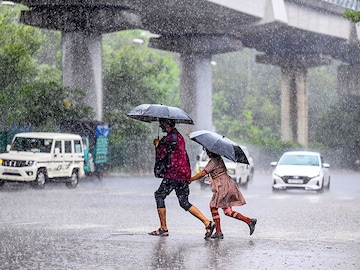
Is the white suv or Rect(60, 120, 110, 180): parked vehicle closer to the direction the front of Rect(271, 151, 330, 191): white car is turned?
the white suv

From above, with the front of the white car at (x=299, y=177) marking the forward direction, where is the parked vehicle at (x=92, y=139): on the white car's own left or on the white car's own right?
on the white car's own right

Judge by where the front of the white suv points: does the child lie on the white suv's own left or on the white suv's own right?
on the white suv's own left

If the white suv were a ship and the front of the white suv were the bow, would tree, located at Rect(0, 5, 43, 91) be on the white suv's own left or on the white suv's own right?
on the white suv's own right

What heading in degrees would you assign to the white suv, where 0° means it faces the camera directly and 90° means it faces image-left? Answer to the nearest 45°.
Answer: approximately 45°

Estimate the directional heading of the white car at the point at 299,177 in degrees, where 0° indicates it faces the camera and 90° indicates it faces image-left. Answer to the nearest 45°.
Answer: approximately 0°

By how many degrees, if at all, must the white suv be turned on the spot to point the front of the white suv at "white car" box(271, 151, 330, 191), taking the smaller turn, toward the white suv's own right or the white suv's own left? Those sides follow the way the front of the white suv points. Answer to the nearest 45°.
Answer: approximately 135° to the white suv's own left
